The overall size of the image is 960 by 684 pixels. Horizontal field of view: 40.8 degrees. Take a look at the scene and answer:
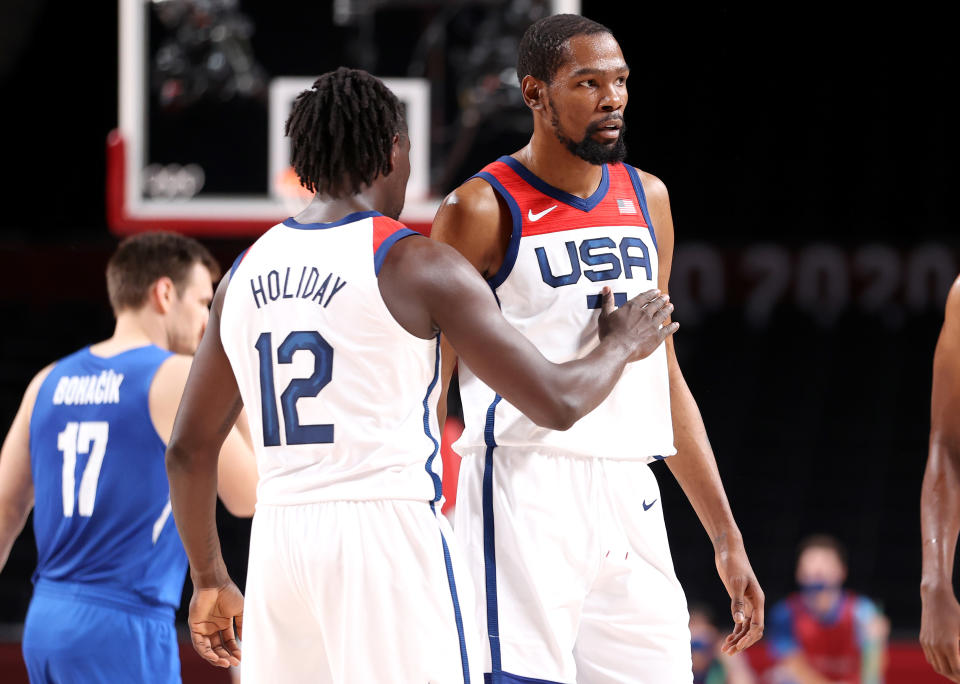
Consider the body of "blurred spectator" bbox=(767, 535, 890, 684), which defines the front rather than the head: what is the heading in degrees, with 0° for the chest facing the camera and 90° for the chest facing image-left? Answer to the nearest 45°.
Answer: approximately 0°

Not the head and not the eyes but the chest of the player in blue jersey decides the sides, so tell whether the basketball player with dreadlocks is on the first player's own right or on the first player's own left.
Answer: on the first player's own right

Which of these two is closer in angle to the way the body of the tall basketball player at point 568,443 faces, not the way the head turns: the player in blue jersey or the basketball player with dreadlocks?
the basketball player with dreadlocks

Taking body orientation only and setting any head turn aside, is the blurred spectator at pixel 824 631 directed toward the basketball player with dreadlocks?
yes

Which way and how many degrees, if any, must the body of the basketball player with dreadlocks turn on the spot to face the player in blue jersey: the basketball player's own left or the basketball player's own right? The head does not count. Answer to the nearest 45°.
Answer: approximately 90° to the basketball player's own left

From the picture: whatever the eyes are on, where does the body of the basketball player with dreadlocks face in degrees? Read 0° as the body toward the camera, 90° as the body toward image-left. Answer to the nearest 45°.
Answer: approximately 225°
